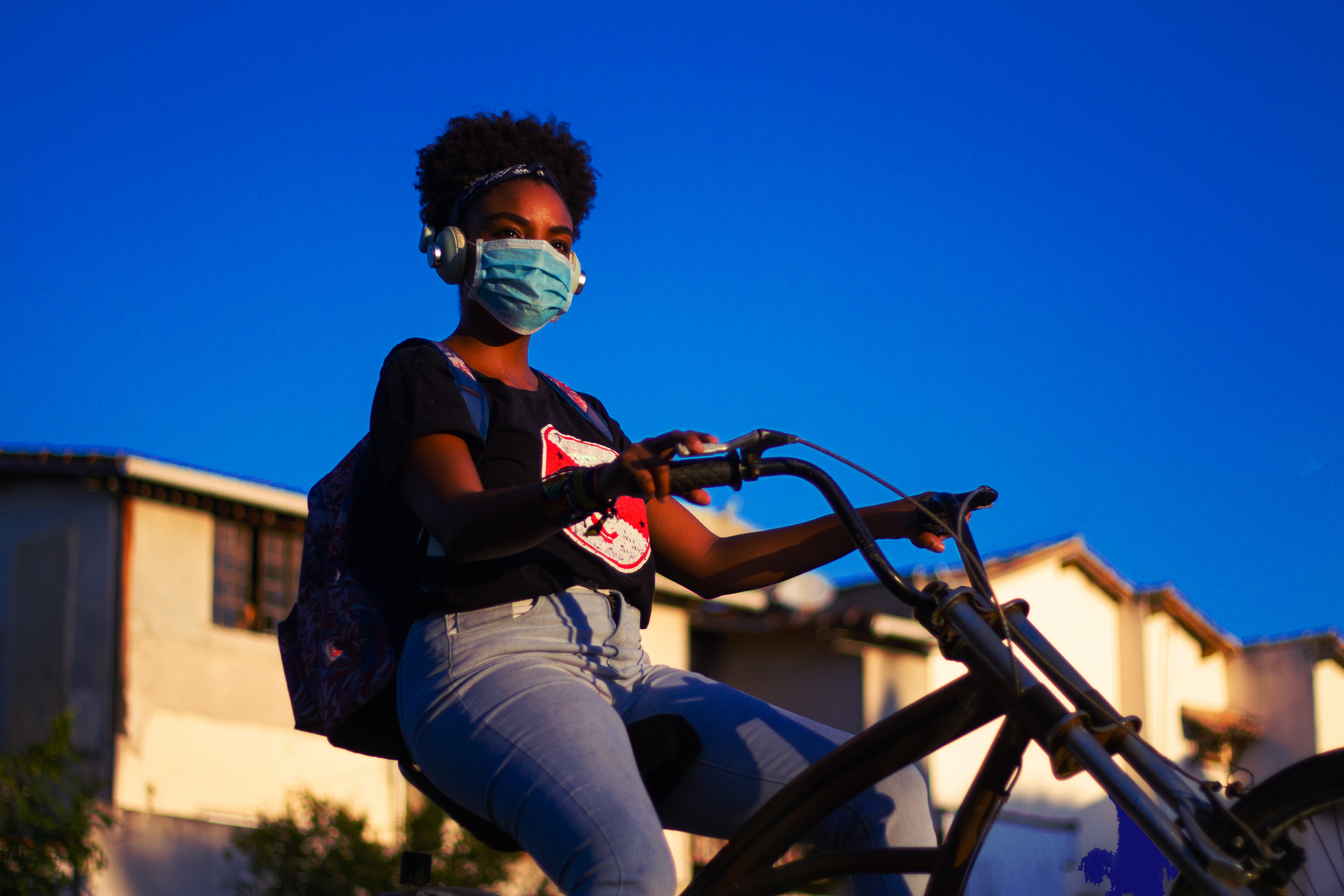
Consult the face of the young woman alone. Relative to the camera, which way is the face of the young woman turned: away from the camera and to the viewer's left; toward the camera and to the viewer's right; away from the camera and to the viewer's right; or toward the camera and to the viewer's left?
toward the camera and to the viewer's right

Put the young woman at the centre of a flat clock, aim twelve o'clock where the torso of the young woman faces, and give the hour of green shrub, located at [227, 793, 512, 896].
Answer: The green shrub is roughly at 7 o'clock from the young woman.

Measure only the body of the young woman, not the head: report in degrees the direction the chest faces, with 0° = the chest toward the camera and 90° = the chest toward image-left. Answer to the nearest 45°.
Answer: approximately 315°

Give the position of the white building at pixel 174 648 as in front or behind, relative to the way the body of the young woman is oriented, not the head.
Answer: behind

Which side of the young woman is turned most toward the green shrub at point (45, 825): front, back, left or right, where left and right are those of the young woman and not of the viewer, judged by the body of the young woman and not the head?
back
